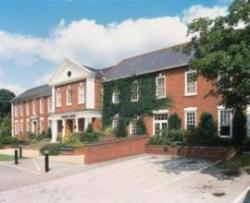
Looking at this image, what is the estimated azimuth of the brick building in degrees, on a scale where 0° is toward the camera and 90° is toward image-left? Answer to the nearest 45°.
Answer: approximately 45°

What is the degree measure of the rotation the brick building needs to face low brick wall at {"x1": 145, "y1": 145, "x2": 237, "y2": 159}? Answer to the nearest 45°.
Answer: approximately 45° to its left

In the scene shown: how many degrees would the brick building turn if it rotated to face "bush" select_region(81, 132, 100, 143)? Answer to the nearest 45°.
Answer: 0° — it already faces it

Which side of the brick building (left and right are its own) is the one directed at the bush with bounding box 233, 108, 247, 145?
left

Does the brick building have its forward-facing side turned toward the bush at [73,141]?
yes

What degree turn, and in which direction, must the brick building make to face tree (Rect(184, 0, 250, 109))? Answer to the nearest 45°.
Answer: approximately 45° to its left
